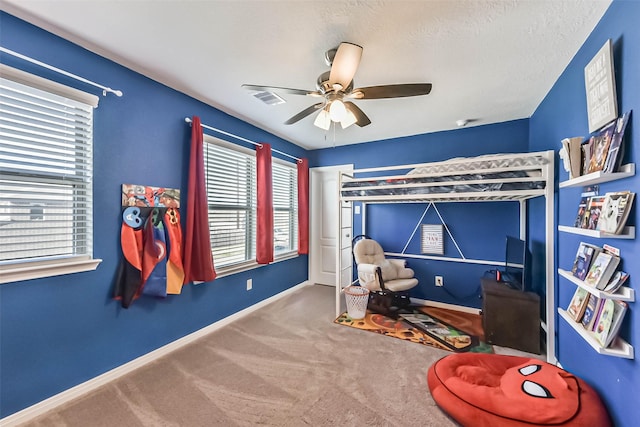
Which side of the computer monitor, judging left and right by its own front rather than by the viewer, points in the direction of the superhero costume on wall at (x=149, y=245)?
front

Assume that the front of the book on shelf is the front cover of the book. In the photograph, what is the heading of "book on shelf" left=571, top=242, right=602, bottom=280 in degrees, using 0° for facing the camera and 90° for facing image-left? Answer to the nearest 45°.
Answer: approximately 45°

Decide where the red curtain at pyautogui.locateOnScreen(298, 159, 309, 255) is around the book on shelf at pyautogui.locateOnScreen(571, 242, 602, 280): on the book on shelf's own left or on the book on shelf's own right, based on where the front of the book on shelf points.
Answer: on the book on shelf's own right

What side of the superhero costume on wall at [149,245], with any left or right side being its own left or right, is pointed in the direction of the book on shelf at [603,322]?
front

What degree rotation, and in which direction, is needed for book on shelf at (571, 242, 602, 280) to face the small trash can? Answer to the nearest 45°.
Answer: approximately 45° to its right

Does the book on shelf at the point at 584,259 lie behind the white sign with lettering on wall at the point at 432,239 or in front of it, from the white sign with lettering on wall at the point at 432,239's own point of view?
in front

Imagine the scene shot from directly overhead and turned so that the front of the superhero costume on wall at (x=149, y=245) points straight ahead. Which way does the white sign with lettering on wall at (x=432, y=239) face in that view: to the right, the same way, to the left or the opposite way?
to the right

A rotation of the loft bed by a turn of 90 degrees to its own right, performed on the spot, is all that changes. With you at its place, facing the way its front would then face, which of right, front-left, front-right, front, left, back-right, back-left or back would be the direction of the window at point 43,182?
back-left

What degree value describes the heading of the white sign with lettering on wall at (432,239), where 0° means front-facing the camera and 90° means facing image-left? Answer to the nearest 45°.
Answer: approximately 0°
